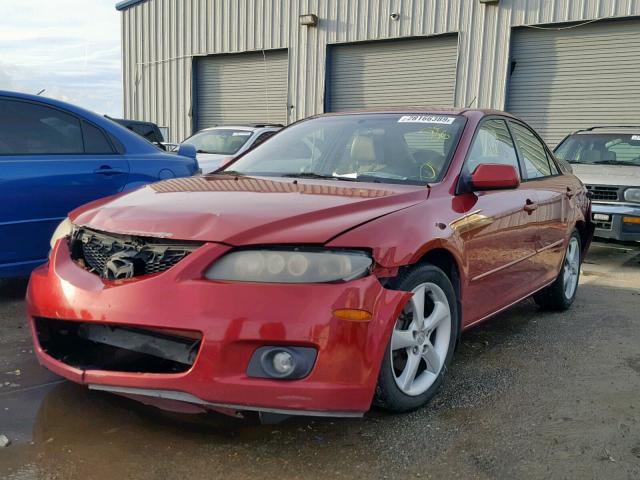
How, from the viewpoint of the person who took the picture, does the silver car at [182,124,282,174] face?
facing the viewer and to the left of the viewer

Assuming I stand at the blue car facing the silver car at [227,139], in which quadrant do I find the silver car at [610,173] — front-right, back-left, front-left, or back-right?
front-right

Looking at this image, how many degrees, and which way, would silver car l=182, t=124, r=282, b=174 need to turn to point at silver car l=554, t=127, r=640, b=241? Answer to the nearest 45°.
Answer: approximately 90° to its left

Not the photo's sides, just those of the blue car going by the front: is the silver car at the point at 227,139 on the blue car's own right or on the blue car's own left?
on the blue car's own right

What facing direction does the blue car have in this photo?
to the viewer's left

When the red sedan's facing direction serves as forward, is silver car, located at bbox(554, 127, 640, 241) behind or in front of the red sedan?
behind

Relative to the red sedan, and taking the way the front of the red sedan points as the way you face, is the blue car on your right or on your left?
on your right

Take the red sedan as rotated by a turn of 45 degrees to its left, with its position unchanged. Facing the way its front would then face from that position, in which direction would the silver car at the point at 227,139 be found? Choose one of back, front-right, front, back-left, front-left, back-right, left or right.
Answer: back

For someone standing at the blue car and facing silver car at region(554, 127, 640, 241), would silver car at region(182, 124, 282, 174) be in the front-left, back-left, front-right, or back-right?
front-left
